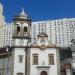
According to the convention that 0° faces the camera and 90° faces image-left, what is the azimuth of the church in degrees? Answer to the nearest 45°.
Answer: approximately 0°
